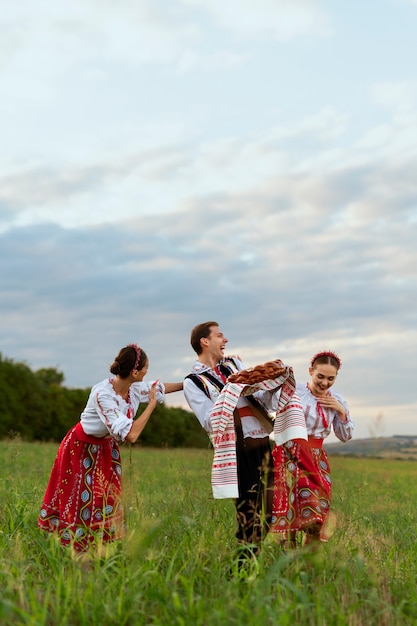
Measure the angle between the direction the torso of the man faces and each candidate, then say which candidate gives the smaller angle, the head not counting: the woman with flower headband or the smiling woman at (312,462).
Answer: the smiling woman

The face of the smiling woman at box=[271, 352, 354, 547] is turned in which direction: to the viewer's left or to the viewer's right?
to the viewer's left

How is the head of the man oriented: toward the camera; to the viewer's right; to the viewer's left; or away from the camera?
to the viewer's right

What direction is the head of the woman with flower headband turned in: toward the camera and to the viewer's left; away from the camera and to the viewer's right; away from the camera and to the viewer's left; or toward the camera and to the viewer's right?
away from the camera and to the viewer's right

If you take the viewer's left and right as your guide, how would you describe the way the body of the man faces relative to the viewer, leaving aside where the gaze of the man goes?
facing the viewer and to the right of the viewer

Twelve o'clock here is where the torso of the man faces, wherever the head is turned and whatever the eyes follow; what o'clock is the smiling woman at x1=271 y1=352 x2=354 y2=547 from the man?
The smiling woman is roughly at 10 o'clock from the man.

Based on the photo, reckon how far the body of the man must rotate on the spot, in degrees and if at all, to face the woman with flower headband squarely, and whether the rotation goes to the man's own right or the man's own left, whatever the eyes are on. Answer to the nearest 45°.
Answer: approximately 135° to the man's own right

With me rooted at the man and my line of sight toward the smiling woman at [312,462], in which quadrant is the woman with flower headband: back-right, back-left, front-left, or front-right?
back-left
